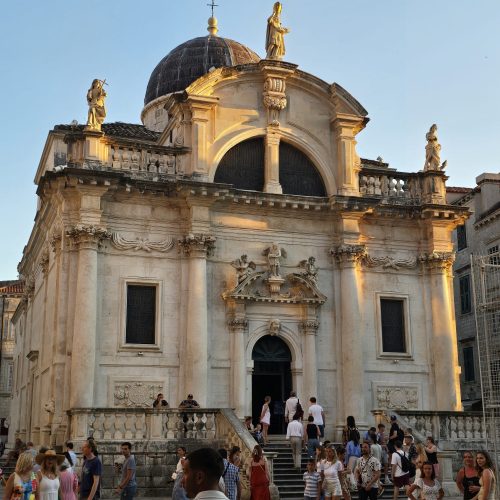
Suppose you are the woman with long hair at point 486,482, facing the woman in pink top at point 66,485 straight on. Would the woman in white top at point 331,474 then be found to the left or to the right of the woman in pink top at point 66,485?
right

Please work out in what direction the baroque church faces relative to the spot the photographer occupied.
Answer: facing the viewer

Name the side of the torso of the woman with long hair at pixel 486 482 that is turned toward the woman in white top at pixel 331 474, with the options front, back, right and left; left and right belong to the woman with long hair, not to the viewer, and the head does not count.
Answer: front

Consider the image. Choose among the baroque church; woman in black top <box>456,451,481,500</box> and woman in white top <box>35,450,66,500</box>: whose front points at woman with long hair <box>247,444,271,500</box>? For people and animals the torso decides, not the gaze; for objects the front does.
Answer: the baroque church

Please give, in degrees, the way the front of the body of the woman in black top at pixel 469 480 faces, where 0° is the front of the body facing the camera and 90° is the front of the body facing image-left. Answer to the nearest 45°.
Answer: approximately 315°

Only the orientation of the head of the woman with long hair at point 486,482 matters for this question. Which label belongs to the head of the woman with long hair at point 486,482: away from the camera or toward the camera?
toward the camera

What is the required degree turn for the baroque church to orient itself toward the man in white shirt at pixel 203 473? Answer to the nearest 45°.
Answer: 0° — it already faces them

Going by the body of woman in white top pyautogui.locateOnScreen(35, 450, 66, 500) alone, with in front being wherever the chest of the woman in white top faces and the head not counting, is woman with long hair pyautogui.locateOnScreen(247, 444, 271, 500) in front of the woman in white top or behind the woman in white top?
behind

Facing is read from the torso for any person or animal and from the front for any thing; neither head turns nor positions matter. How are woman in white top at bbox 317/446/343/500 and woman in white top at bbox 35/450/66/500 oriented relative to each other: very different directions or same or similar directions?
same or similar directions

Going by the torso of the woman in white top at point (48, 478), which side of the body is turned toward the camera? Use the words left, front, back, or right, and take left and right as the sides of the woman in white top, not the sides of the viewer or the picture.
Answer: front

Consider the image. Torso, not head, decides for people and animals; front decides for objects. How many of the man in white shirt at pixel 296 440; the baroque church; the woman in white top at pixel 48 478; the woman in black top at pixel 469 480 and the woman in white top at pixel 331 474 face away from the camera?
1

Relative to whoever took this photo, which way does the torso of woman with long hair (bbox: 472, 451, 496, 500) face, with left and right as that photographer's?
facing the viewer and to the left of the viewer

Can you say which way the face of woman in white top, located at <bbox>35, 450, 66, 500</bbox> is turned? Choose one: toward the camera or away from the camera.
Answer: toward the camera

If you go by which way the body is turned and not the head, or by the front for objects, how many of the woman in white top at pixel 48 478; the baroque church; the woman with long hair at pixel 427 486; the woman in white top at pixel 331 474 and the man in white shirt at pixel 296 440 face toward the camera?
4

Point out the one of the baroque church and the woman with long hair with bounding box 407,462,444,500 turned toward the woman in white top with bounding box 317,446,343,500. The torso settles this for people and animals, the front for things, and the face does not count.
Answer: the baroque church
